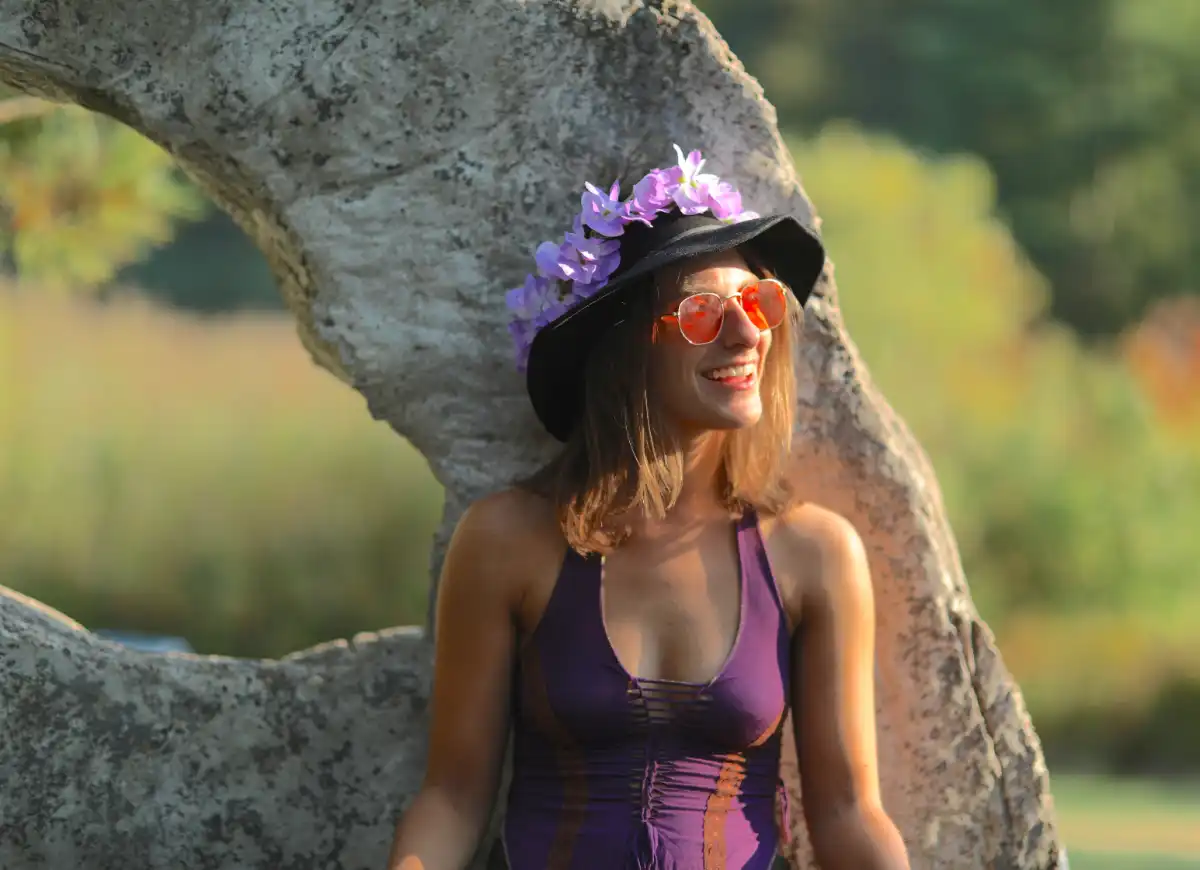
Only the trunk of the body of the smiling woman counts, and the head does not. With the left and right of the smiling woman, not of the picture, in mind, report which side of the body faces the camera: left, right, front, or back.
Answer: front

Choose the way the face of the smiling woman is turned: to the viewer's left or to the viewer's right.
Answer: to the viewer's right
